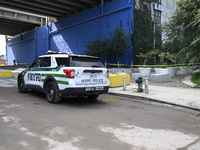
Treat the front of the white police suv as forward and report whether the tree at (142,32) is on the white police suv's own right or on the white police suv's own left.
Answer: on the white police suv's own right

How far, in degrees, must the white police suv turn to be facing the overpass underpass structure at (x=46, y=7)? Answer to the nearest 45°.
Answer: approximately 45° to its right

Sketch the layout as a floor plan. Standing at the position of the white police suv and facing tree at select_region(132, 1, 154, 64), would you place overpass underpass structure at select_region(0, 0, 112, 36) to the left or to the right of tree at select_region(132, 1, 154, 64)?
left

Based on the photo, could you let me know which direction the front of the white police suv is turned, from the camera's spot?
facing away from the viewer and to the left of the viewer

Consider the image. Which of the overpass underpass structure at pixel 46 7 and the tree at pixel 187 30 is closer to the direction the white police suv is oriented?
the overpass underpass structure

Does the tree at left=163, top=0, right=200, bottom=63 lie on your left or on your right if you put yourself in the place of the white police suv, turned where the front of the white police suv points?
on your right

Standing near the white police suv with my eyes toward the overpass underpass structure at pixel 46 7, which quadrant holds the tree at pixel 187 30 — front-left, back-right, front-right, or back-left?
front-right

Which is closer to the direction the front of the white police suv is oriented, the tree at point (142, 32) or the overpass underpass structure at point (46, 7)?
the overpass underpass structure
